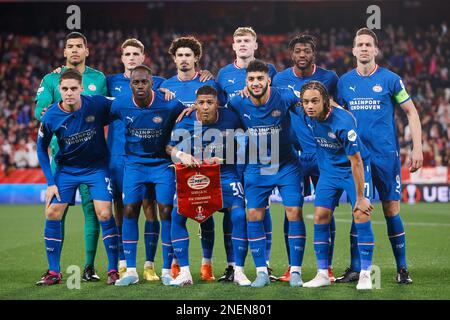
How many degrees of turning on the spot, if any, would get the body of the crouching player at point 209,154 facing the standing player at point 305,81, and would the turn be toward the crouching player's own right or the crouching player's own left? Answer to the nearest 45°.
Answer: approximately 90° to the crouching player's own left

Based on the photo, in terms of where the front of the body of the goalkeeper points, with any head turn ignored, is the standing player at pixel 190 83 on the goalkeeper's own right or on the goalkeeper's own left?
on the goalkeeper's own left

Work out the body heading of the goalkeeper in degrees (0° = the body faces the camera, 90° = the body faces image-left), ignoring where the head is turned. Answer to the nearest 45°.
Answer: approximately 0°
